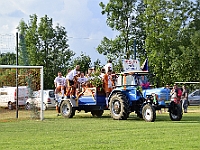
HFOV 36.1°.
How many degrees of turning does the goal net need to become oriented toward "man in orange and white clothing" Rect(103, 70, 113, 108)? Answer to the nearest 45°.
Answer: approximately 45° to its left

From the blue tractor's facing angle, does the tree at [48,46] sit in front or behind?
behind

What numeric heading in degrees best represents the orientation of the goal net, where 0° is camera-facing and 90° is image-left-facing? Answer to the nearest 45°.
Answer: approximately 0°

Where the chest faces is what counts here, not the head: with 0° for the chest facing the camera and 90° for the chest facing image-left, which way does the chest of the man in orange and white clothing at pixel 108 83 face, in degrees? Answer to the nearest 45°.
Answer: approximately 315°

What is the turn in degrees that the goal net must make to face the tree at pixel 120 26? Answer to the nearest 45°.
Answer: approximately 135° to its left
